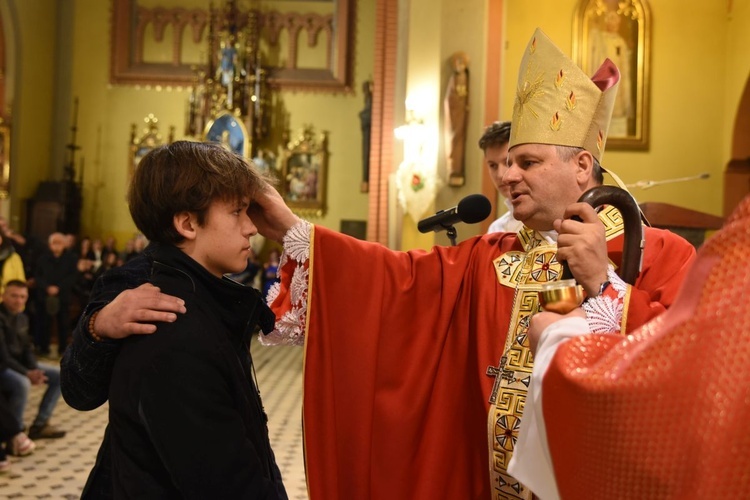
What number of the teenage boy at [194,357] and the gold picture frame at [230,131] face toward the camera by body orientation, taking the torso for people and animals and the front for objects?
1

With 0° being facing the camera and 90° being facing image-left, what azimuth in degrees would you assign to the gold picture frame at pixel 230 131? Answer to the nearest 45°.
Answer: approximately 0°

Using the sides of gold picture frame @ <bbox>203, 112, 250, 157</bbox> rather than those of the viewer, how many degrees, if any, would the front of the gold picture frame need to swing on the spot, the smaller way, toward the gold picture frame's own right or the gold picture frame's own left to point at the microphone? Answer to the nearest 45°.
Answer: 0° — it already faces it

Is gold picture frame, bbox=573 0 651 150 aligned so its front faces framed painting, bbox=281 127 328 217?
no

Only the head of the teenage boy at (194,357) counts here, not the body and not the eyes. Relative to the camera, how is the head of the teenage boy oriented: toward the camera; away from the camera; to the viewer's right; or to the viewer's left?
to the viewer's right

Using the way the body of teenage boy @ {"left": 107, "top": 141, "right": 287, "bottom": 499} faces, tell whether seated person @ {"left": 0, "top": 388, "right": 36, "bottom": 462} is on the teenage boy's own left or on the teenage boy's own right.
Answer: on the teenage boy's own left

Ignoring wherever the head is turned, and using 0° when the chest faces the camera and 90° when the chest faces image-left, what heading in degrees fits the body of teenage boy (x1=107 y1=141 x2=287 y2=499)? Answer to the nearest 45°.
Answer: approximately 270°

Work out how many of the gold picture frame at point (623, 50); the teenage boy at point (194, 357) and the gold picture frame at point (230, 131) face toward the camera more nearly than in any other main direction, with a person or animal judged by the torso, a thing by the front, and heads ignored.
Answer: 2

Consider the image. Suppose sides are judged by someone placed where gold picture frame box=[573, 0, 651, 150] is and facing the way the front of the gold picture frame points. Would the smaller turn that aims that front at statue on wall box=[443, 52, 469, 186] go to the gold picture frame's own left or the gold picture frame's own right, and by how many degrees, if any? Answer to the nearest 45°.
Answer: approximately 45° to the gold picture frame's own right

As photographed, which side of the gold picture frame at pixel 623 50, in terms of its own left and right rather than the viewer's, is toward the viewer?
front

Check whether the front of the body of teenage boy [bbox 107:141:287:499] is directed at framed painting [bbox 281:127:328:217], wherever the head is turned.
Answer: no
